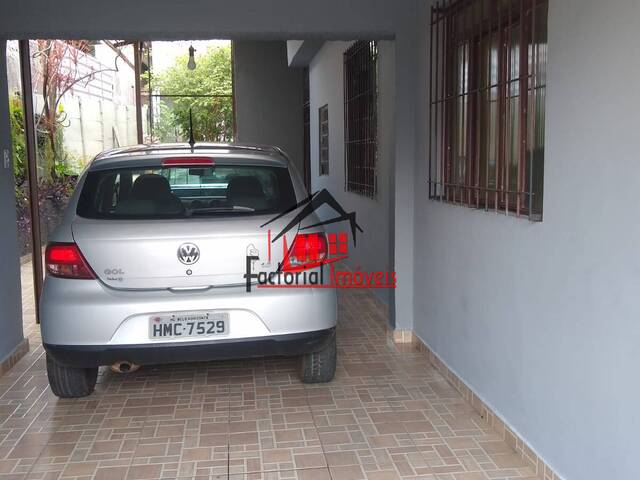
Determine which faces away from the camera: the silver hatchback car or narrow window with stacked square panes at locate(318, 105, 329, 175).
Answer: the silver hatchback car

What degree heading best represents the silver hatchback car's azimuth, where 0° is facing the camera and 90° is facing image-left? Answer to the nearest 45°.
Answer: approximately 180°

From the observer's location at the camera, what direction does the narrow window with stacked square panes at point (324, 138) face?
facing to the left of the viewer

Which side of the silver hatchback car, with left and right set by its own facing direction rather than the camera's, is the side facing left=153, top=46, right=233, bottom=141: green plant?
front

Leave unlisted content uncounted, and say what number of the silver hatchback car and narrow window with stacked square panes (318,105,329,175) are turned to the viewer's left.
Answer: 1

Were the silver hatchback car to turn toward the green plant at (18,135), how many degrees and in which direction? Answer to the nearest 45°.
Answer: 0° — it already faces it

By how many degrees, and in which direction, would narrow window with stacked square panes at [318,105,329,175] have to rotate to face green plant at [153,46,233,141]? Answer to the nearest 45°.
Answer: approximately 90° to its right

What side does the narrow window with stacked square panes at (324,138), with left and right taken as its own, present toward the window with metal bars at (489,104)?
left

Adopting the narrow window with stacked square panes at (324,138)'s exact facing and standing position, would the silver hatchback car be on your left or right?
on your left

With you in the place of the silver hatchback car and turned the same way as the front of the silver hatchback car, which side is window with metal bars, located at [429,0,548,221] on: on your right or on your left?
on your right

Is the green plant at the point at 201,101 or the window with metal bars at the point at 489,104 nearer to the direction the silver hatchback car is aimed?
the green plant

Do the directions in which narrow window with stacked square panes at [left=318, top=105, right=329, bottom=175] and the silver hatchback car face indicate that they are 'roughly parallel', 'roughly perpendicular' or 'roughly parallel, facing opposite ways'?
roughly perpendicular
